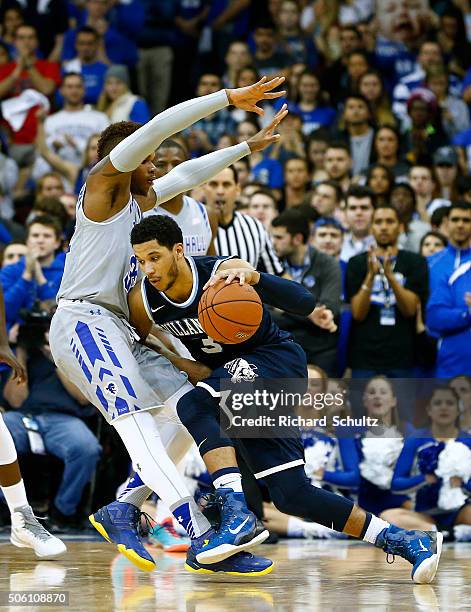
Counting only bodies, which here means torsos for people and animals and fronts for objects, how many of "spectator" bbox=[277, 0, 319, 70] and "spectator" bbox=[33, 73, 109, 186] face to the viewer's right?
0

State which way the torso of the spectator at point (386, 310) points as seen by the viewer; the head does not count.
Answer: toward the camera

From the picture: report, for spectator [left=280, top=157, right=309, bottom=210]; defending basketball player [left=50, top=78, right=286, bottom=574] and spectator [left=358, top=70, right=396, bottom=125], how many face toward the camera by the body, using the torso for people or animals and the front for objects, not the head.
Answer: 2

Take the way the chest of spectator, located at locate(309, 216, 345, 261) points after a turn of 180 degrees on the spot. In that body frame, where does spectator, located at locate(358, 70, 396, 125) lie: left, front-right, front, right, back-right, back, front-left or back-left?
front

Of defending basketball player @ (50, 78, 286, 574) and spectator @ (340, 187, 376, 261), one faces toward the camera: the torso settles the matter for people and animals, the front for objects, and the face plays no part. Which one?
the spectator

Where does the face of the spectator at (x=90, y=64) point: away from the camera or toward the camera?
toward the camera

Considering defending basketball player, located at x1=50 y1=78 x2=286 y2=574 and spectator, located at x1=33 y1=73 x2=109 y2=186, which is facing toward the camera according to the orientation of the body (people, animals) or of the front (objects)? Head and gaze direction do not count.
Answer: the spectator

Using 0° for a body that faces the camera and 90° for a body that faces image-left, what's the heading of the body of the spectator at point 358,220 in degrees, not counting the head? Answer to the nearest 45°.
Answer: approximately 0°

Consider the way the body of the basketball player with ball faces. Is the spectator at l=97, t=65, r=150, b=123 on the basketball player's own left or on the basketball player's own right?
on the basketball player's own right

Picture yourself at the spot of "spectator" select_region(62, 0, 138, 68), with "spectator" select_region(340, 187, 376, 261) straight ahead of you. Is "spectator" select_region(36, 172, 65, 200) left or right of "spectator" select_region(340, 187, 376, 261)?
right

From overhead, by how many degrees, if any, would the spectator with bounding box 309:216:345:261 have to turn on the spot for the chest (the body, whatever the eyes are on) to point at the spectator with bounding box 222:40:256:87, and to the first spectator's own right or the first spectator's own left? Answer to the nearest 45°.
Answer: approximately 180°

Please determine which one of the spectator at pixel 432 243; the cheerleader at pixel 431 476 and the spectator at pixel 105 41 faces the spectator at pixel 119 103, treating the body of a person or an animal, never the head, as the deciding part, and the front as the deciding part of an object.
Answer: the spectator at pixel 105 41

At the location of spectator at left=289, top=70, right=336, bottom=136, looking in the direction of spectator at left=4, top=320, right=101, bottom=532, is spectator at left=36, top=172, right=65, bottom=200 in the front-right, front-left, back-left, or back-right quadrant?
front-right

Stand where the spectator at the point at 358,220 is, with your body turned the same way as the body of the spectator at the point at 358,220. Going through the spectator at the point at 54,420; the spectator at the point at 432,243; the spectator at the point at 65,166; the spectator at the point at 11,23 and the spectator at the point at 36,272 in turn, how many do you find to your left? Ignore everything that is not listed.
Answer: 1

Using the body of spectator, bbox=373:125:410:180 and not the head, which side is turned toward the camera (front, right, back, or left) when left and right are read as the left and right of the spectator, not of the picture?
front

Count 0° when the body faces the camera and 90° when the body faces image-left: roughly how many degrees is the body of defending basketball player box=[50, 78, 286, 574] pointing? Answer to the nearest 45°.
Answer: approximately 270°

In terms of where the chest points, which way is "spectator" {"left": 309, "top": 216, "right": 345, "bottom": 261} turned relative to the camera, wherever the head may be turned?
toward the camera

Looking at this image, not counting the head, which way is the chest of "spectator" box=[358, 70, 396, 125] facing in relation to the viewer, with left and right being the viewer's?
facing the viewer

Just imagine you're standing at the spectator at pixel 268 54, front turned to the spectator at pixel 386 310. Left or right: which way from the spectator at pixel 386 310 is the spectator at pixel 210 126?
right

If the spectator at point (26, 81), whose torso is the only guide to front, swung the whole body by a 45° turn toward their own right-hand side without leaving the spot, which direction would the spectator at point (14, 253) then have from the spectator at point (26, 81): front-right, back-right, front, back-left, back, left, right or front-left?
front-left

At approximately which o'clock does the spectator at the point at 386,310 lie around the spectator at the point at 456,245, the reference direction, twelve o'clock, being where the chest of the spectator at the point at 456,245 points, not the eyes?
the spectator at the point at 386,310 is roughly at 2 o'clock from the spectator at the point at 456,245.

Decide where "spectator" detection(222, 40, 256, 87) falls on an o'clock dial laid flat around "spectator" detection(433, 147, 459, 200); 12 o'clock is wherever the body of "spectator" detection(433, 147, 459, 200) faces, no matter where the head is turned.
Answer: "spectator" detection(222, 40, 256, 87) is roughly at 4 o'clock from "spectator" detection(433, 147, 459, 200).

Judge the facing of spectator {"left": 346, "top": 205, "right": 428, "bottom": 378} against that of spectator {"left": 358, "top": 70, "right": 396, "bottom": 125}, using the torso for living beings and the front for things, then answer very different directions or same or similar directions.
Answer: same or similar directions
